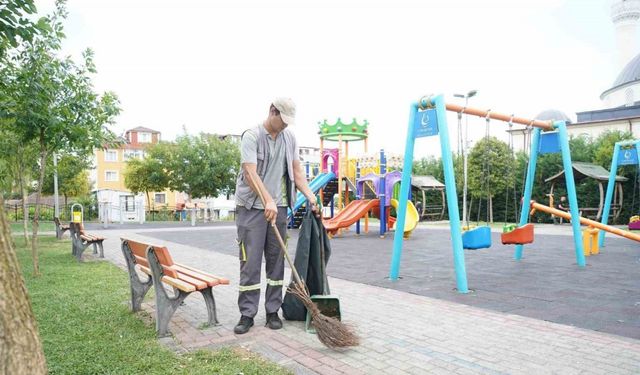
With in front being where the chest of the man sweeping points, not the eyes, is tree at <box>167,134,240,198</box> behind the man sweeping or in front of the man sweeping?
behind

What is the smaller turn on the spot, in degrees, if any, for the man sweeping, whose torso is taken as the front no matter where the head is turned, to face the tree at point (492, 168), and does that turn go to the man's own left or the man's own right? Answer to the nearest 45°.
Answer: approximately 90° to the man's own left

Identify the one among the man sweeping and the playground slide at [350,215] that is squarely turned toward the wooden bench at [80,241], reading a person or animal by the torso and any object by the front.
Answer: the playground slide

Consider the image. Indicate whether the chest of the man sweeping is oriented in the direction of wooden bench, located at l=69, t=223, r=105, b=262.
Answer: no

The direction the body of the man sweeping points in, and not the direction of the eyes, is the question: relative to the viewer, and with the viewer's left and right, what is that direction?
facing the viewer and to the right of the viewer

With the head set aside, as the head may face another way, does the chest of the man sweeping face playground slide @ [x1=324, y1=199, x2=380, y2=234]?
no

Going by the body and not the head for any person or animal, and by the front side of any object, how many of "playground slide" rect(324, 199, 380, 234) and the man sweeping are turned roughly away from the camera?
0

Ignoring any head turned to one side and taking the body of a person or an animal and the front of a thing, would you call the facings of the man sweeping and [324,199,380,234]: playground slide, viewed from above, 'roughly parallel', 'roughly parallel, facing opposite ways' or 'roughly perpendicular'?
roughly perpendicular

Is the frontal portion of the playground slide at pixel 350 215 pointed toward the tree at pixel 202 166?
no

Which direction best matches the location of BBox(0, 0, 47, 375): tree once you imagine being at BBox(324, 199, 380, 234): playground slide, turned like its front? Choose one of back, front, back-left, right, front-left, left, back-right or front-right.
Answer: front-left

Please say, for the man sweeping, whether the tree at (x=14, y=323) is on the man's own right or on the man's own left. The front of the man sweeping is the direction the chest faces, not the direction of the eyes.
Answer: on the man's own right

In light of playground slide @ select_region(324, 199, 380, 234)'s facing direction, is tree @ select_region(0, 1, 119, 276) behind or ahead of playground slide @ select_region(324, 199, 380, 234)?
ahead

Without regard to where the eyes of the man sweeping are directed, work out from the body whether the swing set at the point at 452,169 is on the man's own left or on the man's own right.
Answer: on the man's own left

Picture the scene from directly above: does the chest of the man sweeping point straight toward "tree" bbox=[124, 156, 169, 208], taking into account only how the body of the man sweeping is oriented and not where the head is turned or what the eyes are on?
no
